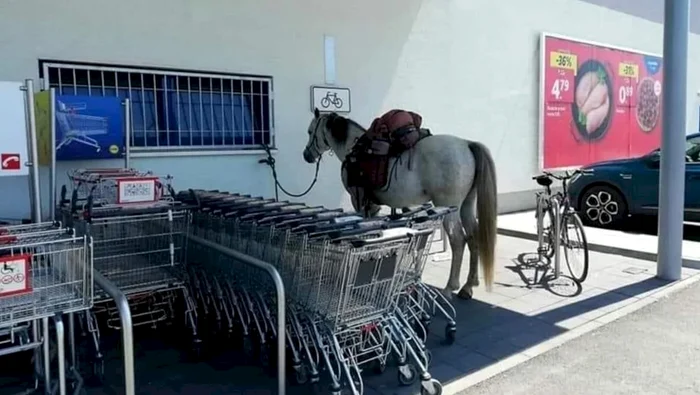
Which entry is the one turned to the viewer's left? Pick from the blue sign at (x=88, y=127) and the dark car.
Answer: the dark car

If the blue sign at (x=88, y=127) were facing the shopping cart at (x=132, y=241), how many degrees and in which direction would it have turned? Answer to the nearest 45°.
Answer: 0° — it already faces it

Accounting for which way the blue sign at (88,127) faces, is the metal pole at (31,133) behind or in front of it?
in front

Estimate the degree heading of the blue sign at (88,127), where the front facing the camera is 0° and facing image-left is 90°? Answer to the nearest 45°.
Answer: approximately 0°

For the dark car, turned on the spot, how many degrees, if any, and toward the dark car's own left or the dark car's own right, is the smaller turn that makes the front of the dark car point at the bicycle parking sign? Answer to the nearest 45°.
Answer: approximately 45° to the dark car's own left

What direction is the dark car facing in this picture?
to the viewer's left
